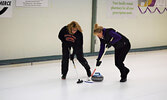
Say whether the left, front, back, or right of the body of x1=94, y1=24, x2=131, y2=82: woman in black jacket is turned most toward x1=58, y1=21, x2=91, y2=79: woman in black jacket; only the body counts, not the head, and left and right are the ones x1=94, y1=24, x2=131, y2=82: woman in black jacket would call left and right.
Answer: front

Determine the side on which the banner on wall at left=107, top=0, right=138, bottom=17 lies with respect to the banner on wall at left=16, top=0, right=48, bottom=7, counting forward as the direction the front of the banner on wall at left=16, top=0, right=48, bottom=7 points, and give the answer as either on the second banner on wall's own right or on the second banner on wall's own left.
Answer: on the second banner on wall's own left

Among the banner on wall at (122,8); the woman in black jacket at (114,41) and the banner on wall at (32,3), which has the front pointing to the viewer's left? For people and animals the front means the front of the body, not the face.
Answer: the woman in black jacket

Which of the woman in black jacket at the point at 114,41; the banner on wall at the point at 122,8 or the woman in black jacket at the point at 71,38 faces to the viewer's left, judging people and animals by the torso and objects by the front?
the woman in black jacket at the point at 114,41

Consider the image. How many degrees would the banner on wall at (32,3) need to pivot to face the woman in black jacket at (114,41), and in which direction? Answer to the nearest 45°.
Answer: approximately 45° to its left

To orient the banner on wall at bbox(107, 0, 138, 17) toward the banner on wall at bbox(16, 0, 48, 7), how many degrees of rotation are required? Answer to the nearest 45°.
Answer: approximately 45° to its right

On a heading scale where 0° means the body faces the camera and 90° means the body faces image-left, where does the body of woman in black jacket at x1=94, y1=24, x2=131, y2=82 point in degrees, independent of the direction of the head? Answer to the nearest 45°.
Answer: approximately 90°
